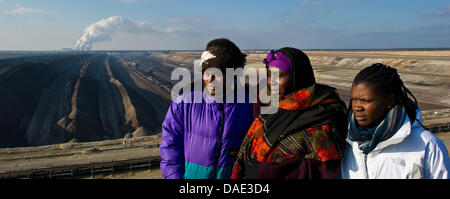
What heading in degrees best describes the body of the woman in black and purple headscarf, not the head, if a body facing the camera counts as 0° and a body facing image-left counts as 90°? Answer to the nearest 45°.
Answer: approximately 45°

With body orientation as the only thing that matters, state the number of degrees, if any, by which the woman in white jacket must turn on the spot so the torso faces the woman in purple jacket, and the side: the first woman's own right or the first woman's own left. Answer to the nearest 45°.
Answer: approximately 45° to the first woman's own right

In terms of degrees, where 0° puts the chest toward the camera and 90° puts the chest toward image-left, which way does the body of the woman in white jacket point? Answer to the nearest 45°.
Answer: approximately 45°
